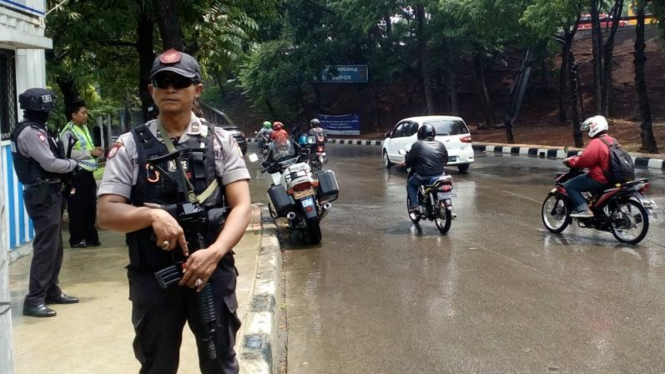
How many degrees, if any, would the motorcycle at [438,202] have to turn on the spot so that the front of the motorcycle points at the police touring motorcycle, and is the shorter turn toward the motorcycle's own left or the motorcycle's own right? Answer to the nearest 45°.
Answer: approximately 45° to the motorcycle's own left

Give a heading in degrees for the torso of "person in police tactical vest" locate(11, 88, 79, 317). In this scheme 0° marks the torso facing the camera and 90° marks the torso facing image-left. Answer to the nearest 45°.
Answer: approximately 270°

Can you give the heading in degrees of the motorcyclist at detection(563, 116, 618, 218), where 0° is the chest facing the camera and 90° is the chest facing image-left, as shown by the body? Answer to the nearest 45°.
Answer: approximately 90°

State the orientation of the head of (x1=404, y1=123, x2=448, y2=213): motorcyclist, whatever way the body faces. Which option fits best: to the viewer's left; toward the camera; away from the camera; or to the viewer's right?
away from the camera

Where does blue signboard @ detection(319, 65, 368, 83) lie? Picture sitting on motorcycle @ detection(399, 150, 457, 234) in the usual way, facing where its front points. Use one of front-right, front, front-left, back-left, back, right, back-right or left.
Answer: front-right

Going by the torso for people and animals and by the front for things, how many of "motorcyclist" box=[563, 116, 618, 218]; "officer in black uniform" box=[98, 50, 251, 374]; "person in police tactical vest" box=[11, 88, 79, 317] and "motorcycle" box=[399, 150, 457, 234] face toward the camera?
1

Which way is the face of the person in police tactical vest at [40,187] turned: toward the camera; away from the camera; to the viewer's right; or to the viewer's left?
to the viewer's right

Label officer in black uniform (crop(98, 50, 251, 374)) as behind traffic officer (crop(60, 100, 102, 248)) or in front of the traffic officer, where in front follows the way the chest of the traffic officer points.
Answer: in front

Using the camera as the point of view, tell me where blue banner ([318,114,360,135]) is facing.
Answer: facing the viewer

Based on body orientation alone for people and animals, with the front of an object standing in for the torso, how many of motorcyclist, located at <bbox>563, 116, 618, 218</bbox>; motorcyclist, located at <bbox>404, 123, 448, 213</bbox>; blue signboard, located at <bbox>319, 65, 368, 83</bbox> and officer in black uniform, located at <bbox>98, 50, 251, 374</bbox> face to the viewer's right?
0

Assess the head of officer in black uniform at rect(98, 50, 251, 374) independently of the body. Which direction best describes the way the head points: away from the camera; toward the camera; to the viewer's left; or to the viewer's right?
toward the camera

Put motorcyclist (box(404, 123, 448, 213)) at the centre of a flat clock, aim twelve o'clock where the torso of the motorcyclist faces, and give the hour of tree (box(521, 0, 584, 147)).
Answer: The tree is roughly at 2 o'clock from the motorcyclist.

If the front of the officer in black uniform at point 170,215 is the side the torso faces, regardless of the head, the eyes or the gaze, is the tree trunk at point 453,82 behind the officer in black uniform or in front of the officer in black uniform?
behind
